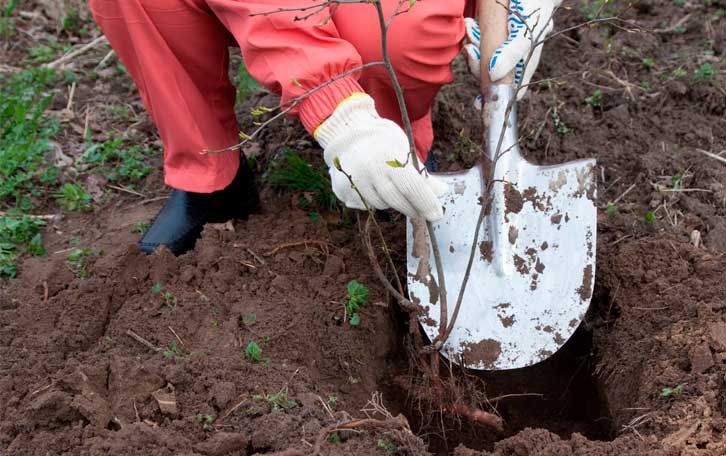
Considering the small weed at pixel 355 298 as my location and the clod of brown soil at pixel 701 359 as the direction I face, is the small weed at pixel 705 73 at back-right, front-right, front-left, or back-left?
front-left

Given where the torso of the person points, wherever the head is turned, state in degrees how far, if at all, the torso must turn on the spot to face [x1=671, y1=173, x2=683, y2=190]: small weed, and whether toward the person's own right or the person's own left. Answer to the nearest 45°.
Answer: approximately 90° to the person's own left

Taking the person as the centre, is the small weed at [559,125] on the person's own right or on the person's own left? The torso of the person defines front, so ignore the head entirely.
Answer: on the person's own left

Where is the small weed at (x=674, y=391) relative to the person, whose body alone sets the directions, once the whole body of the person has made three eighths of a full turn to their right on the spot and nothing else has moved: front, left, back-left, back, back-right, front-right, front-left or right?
back

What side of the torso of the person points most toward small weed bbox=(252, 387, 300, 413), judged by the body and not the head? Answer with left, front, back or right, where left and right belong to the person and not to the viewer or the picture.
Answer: front

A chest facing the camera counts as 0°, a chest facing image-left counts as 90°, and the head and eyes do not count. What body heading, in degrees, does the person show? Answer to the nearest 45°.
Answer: approximately 0°

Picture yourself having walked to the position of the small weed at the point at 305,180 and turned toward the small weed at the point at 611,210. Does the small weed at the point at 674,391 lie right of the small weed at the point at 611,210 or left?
right

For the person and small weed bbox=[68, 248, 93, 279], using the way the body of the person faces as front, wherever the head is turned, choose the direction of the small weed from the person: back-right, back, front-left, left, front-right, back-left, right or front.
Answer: right

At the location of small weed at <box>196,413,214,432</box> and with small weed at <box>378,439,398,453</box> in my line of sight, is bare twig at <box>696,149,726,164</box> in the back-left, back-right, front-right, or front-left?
front-left

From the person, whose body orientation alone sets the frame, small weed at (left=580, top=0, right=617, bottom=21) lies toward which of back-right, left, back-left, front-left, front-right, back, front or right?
back-left
